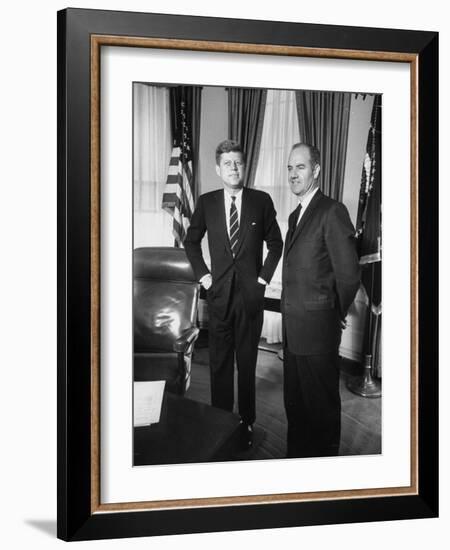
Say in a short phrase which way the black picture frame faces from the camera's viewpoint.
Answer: facing the viewer and to the right of the viewer
